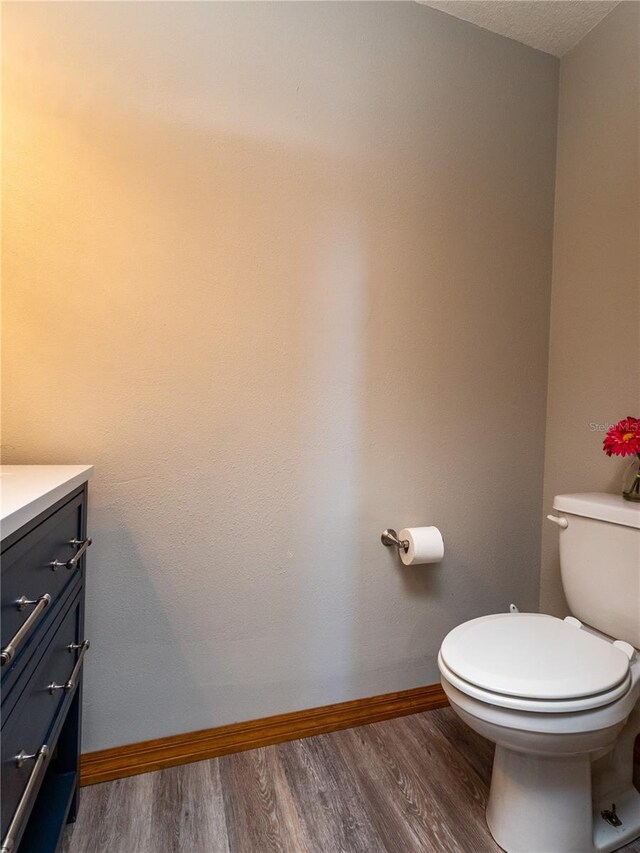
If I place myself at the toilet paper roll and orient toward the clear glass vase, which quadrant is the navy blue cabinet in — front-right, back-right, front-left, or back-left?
back-right

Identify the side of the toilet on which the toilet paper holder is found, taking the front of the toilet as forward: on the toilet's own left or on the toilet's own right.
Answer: on the toilet's own right

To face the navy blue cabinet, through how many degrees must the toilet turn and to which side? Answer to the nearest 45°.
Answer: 0° — it already faces it
